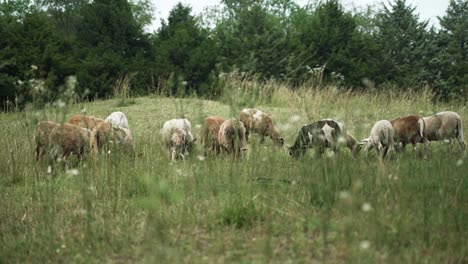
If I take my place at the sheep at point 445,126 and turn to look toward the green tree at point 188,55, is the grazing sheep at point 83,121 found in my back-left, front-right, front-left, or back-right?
front-left

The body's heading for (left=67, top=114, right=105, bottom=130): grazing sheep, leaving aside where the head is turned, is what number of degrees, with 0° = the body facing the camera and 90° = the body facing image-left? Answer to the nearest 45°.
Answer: approximately 270°

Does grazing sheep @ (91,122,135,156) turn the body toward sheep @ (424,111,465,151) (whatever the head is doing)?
yes

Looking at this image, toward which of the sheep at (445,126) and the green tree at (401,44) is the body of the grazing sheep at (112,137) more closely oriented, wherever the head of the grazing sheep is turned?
the sheep

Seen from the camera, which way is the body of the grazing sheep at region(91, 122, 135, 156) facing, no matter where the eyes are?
to the viewer's right

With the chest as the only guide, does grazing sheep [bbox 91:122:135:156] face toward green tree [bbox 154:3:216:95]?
no
